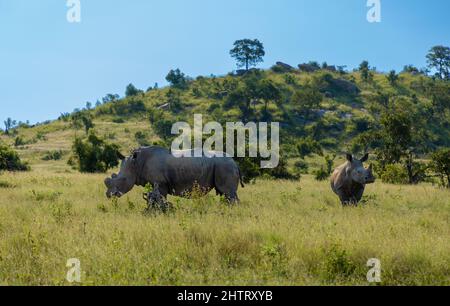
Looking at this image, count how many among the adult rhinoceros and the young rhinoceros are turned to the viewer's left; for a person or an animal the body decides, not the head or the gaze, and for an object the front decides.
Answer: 1

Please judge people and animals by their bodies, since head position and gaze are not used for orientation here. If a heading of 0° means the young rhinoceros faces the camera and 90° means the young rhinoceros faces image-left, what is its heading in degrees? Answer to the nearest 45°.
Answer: approximately 315°

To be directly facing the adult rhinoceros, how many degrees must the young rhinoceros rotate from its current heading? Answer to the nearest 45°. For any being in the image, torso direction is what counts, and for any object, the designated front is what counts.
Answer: approximately 90° to its right

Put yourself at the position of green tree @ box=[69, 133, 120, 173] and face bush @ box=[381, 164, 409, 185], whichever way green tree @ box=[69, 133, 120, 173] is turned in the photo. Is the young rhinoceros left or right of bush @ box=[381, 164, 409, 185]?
right

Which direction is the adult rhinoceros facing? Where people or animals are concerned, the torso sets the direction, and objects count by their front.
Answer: to the viewer's left

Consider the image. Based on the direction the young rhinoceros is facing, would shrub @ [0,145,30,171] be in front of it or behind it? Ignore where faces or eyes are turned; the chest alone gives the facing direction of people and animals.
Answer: behind

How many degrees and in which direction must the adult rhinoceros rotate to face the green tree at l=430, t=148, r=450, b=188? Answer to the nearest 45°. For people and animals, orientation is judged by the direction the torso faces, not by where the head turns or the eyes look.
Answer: approximately 135° to its right

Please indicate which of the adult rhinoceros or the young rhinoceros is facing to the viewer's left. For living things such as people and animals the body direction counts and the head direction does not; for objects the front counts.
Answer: the adult rhinoceros

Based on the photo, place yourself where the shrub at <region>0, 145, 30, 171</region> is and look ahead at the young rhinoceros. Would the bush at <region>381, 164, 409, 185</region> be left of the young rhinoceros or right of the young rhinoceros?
left
